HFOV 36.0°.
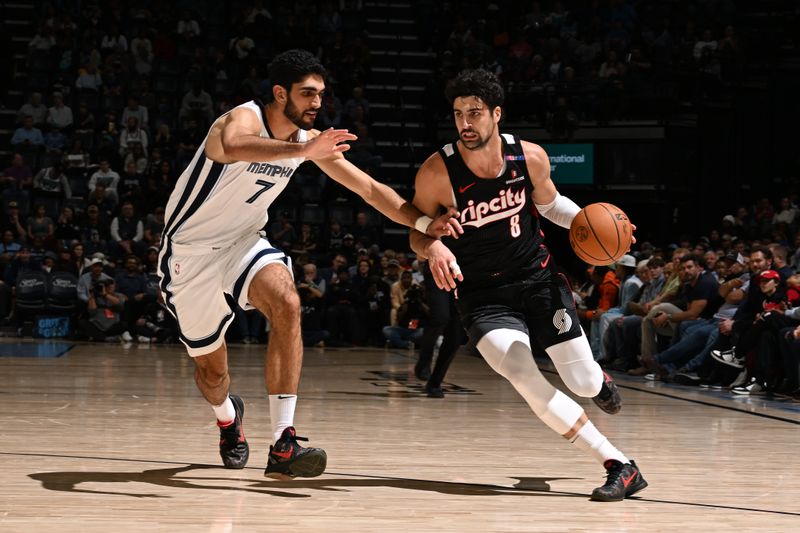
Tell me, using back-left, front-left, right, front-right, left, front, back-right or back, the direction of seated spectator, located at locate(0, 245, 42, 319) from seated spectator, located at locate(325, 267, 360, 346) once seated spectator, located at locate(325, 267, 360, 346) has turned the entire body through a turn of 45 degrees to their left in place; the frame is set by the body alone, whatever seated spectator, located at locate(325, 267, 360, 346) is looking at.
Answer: back-right

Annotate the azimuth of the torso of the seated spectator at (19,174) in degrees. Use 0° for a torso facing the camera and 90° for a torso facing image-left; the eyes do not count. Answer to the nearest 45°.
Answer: approximately 0°

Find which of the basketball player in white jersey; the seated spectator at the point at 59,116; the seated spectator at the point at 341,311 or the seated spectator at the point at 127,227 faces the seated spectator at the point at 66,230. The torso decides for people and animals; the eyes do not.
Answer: the seated spectator at the point at 59,116

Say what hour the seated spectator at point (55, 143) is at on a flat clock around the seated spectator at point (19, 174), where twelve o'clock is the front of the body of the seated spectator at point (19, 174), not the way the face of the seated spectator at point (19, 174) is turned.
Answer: the seated spectator at point (55, 143) is roughly at 7 o'clock from the seated spectator at point (19, 174).

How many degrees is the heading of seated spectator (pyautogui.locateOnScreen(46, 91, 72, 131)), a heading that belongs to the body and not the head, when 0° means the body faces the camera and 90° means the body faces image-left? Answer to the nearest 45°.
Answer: approximately 0°

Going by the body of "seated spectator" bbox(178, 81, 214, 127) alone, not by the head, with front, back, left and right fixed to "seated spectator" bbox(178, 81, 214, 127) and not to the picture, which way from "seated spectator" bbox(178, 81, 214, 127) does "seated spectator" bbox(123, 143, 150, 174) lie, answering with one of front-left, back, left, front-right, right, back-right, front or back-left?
front-right

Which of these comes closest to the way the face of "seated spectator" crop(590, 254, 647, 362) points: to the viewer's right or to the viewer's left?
to the viewer's left

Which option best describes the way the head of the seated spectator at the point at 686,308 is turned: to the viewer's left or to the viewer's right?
to the viewer's left

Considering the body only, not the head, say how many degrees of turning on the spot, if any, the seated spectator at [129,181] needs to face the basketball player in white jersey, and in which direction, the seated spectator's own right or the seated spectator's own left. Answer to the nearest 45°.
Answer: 0° — they already face them
